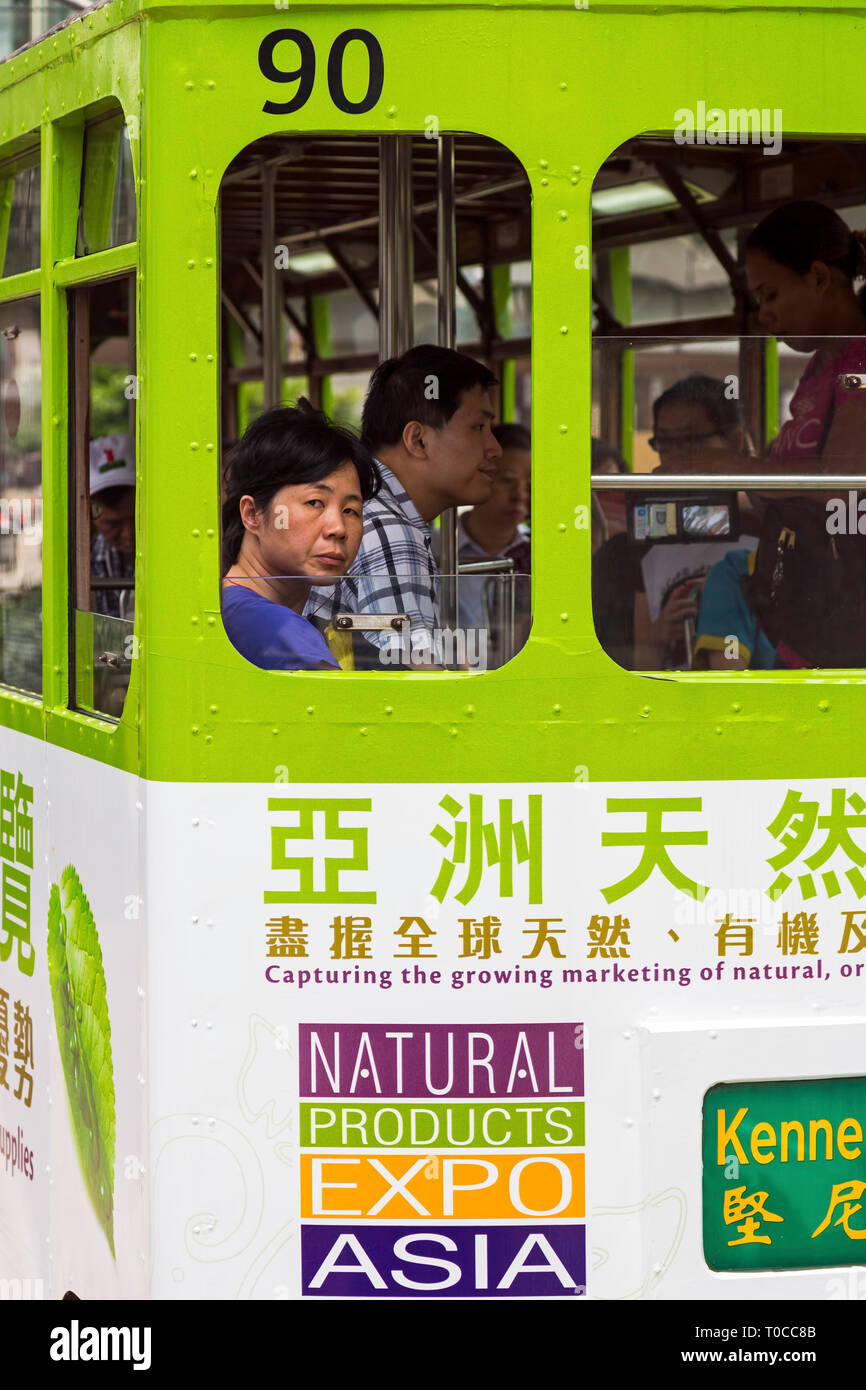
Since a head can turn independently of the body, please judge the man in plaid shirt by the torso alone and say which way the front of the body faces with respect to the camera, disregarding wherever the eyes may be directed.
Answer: to the viewer's right

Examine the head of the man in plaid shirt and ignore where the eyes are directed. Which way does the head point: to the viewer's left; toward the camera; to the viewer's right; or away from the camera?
to the viewer's right

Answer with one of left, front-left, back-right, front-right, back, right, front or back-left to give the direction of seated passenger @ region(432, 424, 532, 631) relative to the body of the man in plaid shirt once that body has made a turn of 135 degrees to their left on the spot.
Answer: front-right
